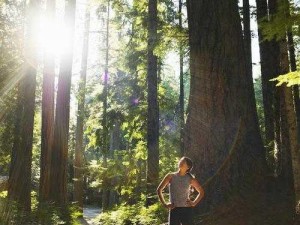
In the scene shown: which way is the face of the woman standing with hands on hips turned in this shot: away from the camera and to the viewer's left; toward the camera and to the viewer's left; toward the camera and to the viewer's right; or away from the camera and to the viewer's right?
toward the camera and to the viewer's left

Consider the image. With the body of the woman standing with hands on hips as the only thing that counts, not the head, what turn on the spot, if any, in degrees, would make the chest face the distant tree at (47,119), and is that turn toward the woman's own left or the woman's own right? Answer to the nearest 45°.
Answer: approximately 135° to the woman's own right

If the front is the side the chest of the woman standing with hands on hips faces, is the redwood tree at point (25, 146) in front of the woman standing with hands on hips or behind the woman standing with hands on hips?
behind

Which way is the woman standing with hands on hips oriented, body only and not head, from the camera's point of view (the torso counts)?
toward the camera

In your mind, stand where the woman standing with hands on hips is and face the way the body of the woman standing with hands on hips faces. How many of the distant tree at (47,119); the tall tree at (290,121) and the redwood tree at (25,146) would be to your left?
1

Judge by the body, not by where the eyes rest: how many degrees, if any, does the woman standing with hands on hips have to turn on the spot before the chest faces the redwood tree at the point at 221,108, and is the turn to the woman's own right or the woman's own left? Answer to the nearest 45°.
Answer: approximately 135° to the woman's own left

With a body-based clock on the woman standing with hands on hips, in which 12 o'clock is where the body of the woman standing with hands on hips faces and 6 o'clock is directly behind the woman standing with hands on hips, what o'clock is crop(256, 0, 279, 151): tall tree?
The tall tree is roughly at 7 o'clock from the woman standing with hands on hips.

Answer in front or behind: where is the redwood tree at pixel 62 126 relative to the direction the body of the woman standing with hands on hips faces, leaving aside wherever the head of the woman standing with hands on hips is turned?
behind

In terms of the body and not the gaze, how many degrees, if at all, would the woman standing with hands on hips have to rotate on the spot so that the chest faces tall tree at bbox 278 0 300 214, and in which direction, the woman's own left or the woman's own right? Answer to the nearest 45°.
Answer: approximately 90° to the woman's own left
